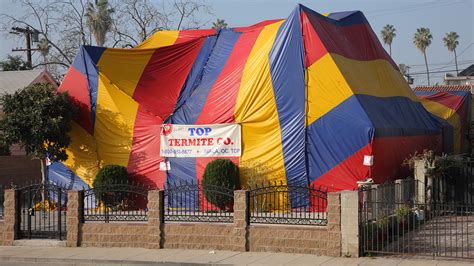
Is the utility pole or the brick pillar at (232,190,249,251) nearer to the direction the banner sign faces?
the brick pillar

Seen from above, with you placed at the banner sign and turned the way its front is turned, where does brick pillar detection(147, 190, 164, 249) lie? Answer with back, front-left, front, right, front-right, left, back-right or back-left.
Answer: front

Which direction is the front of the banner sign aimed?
toward the camera

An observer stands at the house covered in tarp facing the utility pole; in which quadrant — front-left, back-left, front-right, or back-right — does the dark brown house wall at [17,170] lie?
front-left

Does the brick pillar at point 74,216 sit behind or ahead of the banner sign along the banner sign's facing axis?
ahead

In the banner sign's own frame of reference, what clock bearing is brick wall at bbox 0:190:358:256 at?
The brick wall is roughly at 12 o'clock from the banner sign.

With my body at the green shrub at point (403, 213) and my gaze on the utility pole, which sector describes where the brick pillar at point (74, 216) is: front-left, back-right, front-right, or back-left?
front-left
